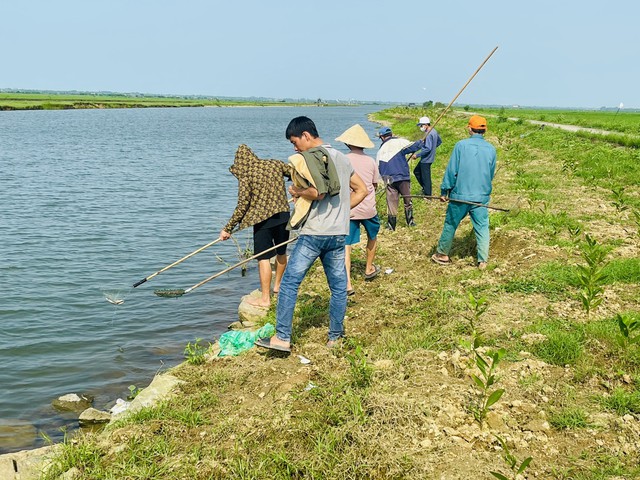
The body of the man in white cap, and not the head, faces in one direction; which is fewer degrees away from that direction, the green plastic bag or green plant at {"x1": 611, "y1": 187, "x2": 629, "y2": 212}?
the green plastic bag

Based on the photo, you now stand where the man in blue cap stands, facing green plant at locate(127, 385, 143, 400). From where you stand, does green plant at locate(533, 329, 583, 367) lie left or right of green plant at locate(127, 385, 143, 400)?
left

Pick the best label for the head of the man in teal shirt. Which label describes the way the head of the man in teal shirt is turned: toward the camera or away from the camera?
away from the camera

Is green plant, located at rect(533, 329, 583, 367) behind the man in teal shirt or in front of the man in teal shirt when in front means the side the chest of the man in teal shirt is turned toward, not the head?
behind

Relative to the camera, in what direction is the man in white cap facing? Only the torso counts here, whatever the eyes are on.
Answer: to the viewer's left

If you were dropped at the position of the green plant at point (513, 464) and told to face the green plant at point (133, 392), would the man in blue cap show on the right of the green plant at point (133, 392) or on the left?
right

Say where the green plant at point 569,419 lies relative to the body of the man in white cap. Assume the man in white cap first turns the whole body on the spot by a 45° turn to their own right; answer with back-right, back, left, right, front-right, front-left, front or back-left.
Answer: back-left

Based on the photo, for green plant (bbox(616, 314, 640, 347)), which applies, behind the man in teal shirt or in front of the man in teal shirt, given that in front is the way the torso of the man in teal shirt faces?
behind

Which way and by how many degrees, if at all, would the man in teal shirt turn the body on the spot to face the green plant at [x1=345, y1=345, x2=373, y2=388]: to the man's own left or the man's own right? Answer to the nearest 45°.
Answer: approximately 135° to the man's own left

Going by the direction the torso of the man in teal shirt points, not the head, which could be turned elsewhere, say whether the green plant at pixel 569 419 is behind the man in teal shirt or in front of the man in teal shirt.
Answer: behind

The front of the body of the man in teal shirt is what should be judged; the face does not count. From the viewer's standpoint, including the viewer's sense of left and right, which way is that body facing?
facing away from the viewer and to the left of the viewer

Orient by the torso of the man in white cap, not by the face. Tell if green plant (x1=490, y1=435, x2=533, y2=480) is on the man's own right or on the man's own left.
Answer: on the man's own left

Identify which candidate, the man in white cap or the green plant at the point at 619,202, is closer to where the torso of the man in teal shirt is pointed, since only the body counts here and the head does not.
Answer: the man in white cap

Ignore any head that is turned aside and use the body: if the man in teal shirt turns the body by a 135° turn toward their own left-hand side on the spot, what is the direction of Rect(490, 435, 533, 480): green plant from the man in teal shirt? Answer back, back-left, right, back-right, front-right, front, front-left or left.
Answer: front

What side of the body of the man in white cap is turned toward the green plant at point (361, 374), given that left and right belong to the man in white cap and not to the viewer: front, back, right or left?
left
